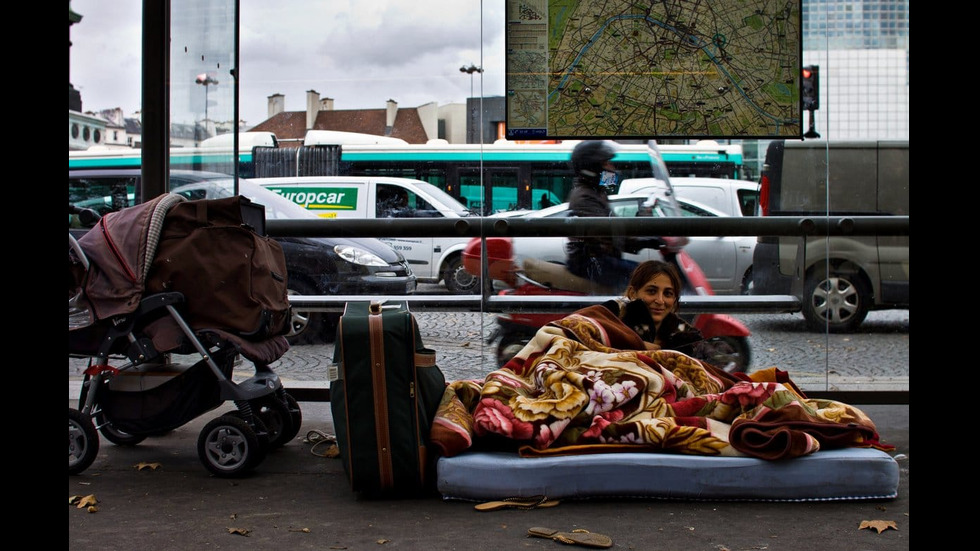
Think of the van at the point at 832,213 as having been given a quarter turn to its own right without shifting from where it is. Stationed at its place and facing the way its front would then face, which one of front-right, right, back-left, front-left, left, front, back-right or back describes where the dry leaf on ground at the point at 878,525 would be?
front

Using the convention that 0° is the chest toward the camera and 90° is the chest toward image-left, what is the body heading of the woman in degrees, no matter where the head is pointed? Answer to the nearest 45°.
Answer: approximately 0°

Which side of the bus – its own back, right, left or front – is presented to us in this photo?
right

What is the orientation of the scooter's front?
to the viewer's right

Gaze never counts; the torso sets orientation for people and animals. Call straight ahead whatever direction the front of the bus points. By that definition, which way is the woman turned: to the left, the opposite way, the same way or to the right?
to the right

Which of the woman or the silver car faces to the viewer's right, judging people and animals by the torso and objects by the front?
the silver car

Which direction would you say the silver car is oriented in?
to the viewer's right

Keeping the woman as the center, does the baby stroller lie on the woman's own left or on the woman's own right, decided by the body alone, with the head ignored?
on the woman's own right

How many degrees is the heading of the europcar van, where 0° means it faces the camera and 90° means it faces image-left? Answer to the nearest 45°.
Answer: approximately 270°

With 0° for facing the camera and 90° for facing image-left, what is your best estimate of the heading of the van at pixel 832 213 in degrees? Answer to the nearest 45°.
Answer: approximately 270°

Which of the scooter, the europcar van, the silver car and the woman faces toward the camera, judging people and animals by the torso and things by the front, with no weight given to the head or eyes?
the woman

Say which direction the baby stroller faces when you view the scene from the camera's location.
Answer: facing to the right of the viewer

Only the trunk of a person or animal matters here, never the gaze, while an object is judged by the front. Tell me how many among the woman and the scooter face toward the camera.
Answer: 1
